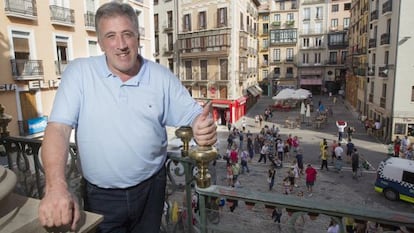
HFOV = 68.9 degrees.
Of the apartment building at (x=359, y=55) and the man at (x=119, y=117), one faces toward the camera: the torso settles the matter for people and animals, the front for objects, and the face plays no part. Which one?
the man

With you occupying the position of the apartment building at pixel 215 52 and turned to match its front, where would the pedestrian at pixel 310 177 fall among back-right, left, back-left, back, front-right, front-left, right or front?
front

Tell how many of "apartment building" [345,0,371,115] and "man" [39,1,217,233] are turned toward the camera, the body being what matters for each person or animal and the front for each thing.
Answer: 1

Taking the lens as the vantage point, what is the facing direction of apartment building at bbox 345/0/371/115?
facing to the left of the viewer

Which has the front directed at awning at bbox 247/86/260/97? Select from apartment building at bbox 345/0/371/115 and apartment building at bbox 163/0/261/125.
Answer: apartment building at bbox 345/0/371/115

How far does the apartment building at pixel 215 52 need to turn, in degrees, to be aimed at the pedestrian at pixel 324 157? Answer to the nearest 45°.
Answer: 0° — it already faces them

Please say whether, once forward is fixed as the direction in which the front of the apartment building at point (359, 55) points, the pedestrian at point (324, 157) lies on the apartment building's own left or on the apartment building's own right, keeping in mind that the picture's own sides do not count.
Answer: on the apartment building's own left

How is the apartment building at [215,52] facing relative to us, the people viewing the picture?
facing the viewer

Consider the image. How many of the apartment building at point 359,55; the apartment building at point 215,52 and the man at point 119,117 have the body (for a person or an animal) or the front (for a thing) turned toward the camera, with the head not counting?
2

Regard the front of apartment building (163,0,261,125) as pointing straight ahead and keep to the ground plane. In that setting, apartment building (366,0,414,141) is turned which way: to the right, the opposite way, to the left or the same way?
to the right

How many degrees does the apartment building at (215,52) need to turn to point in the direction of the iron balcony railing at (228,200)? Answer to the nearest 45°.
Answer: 0° — it already faces it

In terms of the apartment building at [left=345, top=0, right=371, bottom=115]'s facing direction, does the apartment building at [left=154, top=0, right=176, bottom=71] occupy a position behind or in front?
in front

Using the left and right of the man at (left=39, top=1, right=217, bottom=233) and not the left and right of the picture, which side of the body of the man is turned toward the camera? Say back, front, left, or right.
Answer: front

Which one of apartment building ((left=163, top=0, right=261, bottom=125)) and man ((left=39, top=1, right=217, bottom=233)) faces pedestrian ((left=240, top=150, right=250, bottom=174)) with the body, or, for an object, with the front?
the apartment building

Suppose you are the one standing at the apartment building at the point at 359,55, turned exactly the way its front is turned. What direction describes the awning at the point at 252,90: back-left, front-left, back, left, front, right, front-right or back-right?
front

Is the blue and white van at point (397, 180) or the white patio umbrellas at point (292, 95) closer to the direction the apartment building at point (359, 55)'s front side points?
the white patio umbrellas

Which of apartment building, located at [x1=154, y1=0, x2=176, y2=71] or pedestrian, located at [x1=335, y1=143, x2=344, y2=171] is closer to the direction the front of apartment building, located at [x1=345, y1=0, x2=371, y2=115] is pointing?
the apartment building

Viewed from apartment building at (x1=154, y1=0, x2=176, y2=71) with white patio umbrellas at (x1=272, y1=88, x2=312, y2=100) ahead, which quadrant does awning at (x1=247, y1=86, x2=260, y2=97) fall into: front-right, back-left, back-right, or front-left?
front-left
